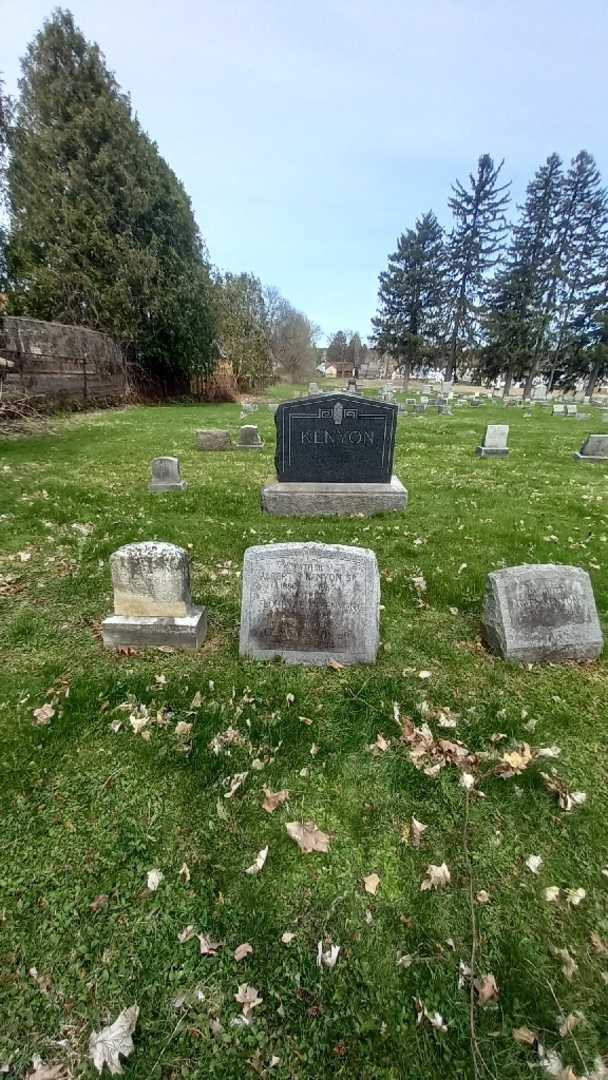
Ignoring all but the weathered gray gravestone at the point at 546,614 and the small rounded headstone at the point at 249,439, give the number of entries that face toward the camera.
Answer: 2

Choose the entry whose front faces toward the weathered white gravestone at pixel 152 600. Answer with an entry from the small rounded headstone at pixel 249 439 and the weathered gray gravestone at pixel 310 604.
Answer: the small rounded headstone

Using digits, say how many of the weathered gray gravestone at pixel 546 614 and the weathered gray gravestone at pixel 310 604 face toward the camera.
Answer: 2

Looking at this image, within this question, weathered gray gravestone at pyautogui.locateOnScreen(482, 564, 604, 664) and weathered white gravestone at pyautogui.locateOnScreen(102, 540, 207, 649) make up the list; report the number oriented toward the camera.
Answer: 2

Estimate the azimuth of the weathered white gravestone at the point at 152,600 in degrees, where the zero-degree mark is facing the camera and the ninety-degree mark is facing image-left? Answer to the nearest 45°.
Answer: approximately 0°

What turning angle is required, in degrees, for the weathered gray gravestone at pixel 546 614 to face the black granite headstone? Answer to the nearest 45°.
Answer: approximately 135° to its right

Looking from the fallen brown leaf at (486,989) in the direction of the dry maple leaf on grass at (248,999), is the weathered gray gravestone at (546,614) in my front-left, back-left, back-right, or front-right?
back-right

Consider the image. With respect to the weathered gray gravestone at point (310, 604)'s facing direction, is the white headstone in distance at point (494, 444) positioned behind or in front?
behind

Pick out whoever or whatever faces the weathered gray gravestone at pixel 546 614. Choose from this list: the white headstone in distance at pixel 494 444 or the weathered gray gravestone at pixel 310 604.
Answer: the white headstone in distance

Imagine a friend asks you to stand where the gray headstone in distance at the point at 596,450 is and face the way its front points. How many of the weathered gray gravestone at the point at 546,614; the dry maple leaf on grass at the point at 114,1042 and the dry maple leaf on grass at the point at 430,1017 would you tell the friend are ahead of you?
3
